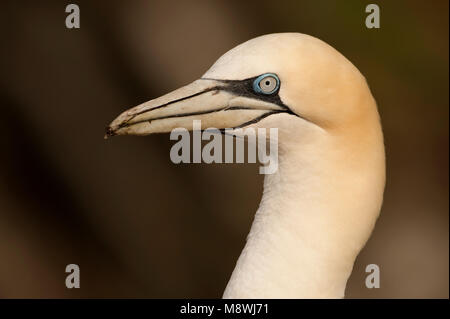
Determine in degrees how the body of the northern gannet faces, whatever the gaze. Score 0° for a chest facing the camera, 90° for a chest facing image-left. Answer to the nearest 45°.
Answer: approximately 90°
